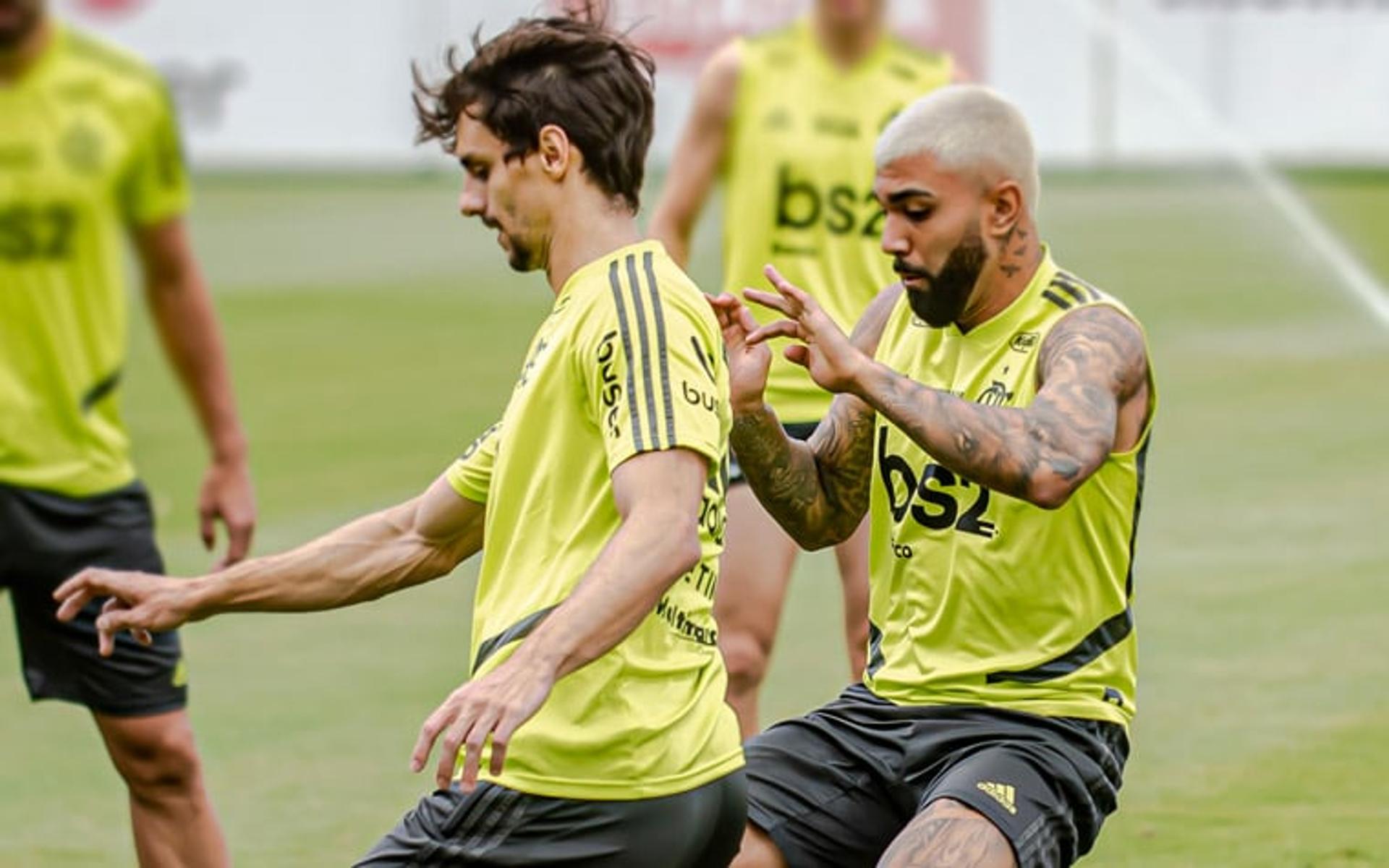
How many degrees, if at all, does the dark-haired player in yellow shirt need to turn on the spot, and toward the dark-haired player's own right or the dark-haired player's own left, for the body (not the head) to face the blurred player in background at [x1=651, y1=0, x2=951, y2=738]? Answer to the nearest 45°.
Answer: approximately 90° to the dark-haired player's own right

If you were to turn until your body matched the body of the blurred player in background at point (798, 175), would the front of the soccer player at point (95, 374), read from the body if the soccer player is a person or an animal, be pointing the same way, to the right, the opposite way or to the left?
the same way

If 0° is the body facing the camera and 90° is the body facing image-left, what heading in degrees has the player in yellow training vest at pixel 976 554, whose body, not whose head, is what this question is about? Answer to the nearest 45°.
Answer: approximately 45°

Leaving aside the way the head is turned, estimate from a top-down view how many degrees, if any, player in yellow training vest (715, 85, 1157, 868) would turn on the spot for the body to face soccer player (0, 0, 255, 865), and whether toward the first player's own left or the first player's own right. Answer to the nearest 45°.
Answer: approximately 45° to the first player's own right

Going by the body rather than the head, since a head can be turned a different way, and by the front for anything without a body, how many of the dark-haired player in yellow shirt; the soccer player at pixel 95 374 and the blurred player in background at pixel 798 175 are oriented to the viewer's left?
1

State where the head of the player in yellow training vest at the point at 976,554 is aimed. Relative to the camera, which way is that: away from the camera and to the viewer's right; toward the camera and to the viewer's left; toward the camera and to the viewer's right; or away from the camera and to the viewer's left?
toward the camera and to the viewer's left

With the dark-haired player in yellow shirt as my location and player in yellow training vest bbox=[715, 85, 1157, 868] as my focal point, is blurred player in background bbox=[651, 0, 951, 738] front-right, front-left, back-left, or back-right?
front-left

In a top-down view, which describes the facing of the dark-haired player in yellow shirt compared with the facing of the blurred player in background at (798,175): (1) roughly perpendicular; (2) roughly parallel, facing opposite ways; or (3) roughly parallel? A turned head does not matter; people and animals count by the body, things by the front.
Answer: roughly perpendicular

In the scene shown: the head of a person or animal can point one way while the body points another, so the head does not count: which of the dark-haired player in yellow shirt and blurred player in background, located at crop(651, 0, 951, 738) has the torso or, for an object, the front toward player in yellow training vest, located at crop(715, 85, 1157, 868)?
the blurred player in background

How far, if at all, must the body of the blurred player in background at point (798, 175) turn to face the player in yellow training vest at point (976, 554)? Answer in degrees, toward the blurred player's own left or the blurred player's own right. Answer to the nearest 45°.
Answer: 0° — they already face them

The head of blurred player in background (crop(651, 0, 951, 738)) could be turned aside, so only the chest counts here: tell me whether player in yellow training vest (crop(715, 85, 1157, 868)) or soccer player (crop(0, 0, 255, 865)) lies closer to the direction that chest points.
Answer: the player in yellow training vest

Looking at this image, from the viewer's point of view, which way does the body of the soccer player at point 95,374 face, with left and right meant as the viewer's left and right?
facing the viewer

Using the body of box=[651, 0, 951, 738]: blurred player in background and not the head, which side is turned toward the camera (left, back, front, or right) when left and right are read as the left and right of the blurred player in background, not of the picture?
front

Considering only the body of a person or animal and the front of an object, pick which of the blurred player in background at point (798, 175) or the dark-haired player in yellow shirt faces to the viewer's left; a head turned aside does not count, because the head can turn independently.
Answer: the dark-haired player in yellow shirt

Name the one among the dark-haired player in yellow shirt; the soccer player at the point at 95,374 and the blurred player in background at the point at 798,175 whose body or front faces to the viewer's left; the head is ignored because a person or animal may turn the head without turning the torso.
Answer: the dark-haired player in yellow shirt

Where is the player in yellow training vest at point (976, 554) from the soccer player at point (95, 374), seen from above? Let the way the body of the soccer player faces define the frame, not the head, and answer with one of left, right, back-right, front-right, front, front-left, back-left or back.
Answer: front-left

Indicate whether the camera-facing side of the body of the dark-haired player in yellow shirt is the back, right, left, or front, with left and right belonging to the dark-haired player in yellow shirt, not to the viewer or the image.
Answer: left
